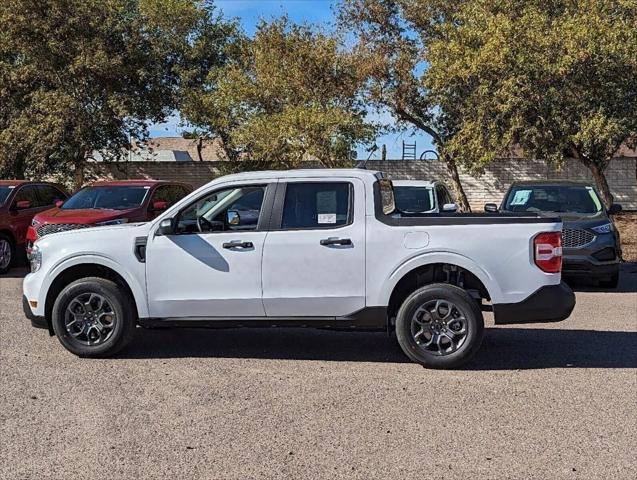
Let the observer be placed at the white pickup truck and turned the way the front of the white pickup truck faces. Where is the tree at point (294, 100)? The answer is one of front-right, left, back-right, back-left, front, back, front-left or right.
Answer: right

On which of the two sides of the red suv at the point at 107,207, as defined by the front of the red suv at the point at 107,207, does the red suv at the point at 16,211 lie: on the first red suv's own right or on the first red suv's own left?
on the first red suv's own right

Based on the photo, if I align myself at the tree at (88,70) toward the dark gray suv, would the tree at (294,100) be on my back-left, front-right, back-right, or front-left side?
front-left

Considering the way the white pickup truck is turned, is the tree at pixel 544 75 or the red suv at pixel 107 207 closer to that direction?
the red suv

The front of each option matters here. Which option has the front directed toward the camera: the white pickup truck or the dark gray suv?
the dark gray suv

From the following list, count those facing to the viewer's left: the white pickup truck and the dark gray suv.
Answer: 1

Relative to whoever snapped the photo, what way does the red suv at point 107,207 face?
facing the viewer and to the left of the viewer

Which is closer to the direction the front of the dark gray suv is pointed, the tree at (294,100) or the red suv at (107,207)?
the red suv

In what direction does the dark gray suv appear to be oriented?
toward the camera

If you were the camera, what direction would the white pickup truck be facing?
facing to the left of the viewer

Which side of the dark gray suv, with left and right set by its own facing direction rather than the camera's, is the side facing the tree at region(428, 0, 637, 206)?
back

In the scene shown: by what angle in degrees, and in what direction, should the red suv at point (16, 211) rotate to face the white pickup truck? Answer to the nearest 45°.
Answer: approximately 45° to its left

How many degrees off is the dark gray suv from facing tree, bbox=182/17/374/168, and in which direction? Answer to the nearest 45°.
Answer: approximately 135° to its right

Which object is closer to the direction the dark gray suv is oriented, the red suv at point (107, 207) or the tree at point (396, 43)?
the red suv

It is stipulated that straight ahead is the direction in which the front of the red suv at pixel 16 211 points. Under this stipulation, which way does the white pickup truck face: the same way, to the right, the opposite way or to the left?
to the right
